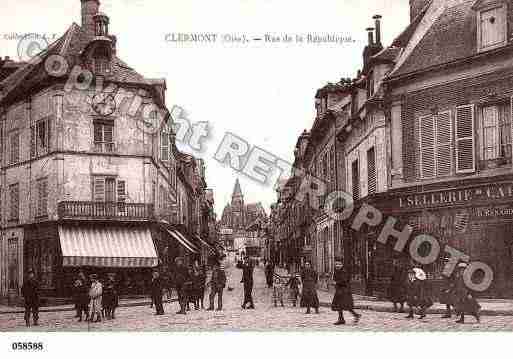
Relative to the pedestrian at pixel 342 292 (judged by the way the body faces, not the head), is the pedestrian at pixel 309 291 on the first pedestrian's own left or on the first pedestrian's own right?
on the first pedestrian's own right

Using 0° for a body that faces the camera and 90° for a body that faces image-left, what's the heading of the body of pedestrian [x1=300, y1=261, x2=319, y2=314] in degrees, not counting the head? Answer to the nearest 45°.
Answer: approximately 0°

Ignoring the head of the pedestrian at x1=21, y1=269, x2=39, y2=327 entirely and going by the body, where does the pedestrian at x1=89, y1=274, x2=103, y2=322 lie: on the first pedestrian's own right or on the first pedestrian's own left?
on the first pedestrian's own left
